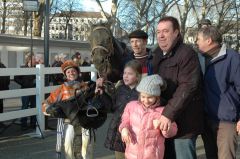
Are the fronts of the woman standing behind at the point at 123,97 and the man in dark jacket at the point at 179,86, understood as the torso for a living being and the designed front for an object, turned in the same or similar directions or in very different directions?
same or similar directions

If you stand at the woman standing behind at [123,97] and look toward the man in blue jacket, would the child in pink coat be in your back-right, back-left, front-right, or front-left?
front-right

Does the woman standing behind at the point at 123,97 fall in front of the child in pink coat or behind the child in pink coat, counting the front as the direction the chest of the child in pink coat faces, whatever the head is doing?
behind

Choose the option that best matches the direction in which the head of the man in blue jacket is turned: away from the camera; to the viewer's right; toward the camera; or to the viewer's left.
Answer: to the viewer's left

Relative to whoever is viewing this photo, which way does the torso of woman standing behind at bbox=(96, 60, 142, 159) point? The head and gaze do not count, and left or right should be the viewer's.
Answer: facing the viewer and to the left of the viewer

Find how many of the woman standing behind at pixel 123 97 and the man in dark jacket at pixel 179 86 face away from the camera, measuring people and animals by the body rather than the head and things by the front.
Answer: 0

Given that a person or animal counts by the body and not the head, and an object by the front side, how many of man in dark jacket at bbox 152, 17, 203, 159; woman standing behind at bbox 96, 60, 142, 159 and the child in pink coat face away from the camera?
0

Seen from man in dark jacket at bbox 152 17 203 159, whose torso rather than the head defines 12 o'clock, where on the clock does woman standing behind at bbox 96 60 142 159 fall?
The woman standing behind is roughly at 3 o'clock from the man in dark jacket.

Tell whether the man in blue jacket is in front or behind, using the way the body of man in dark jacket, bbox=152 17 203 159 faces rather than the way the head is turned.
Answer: behind

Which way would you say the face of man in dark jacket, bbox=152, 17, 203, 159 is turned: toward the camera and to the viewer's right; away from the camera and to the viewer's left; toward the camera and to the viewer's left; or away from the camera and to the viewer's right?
toward the camera and to the viewer's left

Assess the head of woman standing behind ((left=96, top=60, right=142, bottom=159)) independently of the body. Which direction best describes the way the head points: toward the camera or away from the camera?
toward the camera

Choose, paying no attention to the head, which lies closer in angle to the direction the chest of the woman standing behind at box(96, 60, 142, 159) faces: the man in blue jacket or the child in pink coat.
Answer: the child in pink coat

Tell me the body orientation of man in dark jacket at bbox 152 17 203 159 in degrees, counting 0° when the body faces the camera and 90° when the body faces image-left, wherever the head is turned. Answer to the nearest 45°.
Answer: approximately 45°

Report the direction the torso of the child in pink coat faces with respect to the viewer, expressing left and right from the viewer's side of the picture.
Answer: facing the viewer
